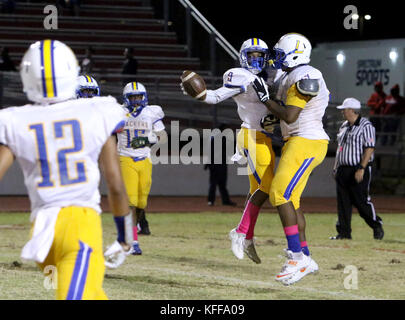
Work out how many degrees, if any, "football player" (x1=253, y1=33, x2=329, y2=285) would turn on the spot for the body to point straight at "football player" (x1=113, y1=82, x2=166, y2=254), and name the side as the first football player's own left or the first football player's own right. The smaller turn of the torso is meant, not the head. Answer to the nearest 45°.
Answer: approximately 45° to the first football player's own right

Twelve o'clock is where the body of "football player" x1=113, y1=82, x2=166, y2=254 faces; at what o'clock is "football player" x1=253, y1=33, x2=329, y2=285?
"football player" x1=253, y1=33, x2=329, y2=285 is roughly at 11 o'clock from "football player" x1=113, y1=82, x2=166, y2=254.

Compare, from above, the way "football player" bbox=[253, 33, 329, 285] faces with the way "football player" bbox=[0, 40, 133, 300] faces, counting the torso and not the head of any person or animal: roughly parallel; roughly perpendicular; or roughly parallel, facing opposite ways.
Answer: roughly perpendicular

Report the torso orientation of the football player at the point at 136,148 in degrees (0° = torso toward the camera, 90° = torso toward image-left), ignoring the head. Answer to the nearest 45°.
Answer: approximately 0°

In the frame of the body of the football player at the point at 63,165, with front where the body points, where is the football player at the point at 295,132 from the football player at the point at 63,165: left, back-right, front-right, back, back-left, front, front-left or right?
front-right

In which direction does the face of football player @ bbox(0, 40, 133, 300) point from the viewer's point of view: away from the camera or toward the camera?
away from the camera

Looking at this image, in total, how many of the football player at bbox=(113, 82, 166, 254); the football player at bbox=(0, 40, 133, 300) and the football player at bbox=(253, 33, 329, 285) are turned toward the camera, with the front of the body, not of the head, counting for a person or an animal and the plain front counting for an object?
1

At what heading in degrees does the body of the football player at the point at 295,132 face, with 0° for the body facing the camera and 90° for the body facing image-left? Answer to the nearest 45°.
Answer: approximately 90°

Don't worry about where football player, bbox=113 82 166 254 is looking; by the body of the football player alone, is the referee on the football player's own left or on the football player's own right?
on the football player's own left

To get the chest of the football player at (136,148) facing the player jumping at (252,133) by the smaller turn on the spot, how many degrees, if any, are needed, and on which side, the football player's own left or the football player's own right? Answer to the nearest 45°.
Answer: approximately 45° to the football player's own left

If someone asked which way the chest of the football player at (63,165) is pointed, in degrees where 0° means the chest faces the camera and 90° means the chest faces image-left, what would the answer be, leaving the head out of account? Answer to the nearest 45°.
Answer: approximately 180°

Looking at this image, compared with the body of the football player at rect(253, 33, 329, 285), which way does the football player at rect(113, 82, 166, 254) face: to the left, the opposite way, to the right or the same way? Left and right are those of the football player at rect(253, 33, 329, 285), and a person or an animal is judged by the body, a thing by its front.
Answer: to the left
